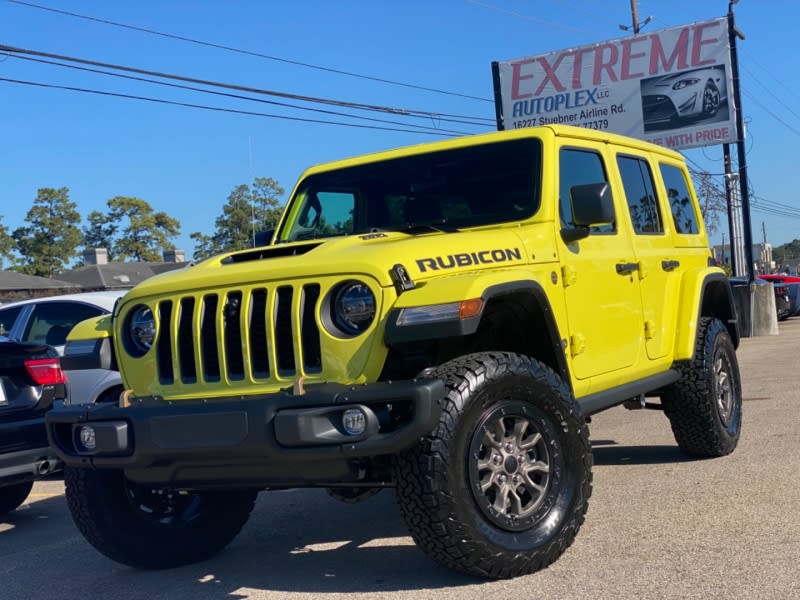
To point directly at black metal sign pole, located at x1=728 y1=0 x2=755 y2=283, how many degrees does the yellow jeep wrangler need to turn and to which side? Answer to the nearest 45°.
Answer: approximately 180°

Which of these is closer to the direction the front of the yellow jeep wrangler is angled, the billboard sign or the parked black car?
the parked black car

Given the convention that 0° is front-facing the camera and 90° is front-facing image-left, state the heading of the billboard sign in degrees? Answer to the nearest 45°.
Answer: approximately 45°

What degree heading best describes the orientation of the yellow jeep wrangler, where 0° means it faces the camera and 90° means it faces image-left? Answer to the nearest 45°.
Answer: approximately 45°
